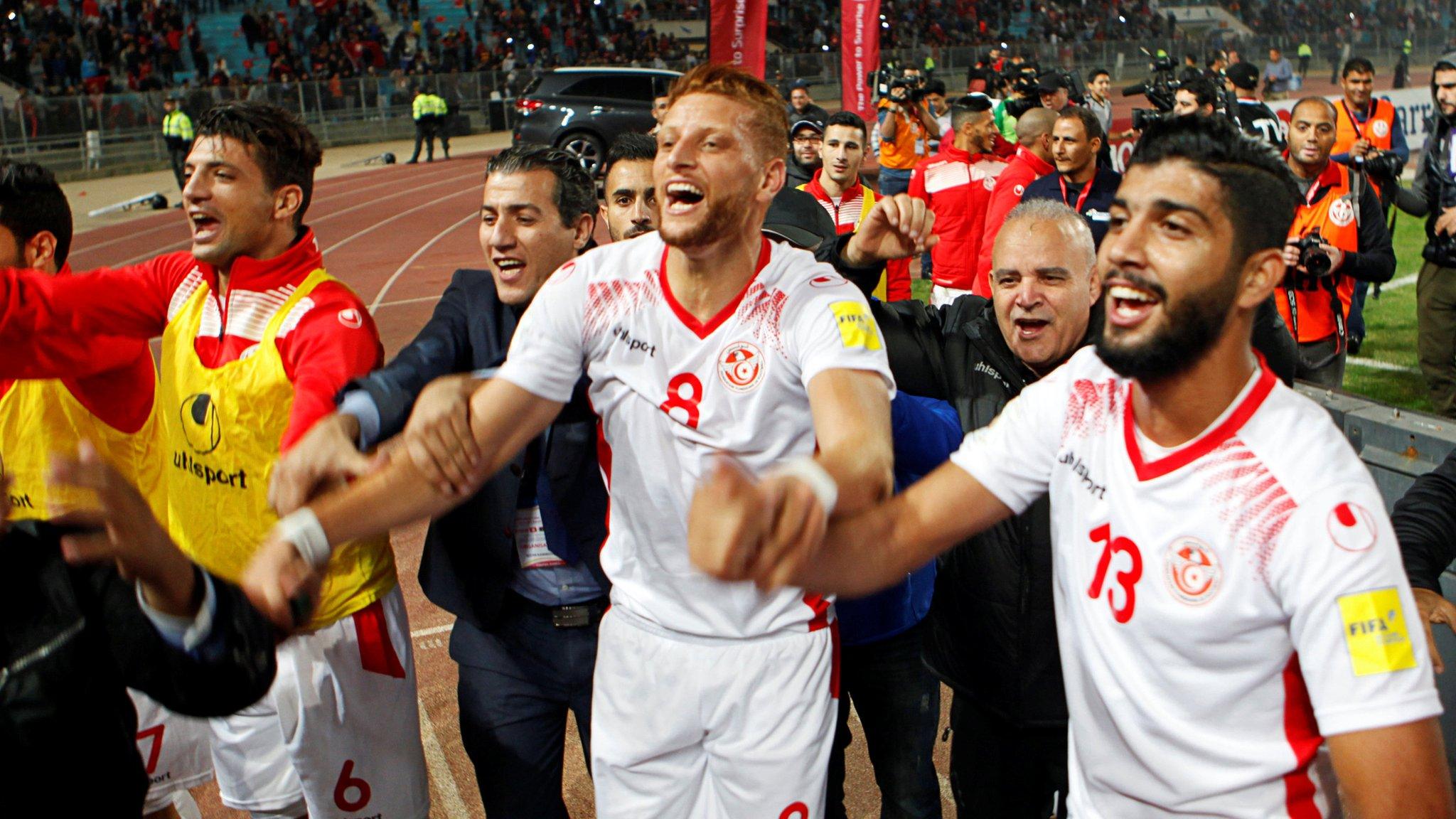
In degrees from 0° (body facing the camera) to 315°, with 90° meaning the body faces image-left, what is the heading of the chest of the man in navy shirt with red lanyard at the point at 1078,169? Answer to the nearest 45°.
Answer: approximately 45°

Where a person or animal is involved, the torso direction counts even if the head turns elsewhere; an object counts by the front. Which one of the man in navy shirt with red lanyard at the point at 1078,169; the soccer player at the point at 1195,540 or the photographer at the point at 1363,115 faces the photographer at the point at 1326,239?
the photographer at the point at 1363,115

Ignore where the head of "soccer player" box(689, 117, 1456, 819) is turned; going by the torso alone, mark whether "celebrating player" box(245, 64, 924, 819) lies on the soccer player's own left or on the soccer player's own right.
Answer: on the soccer player's own right

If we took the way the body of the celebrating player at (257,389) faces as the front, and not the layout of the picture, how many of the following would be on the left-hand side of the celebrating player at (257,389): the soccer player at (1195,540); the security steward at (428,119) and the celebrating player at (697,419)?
2

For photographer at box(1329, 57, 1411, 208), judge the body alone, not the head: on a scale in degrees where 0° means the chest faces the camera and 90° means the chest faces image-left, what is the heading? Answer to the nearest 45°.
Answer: approximately 0°

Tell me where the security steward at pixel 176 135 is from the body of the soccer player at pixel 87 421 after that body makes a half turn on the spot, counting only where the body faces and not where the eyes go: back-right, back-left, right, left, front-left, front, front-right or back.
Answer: front-left
